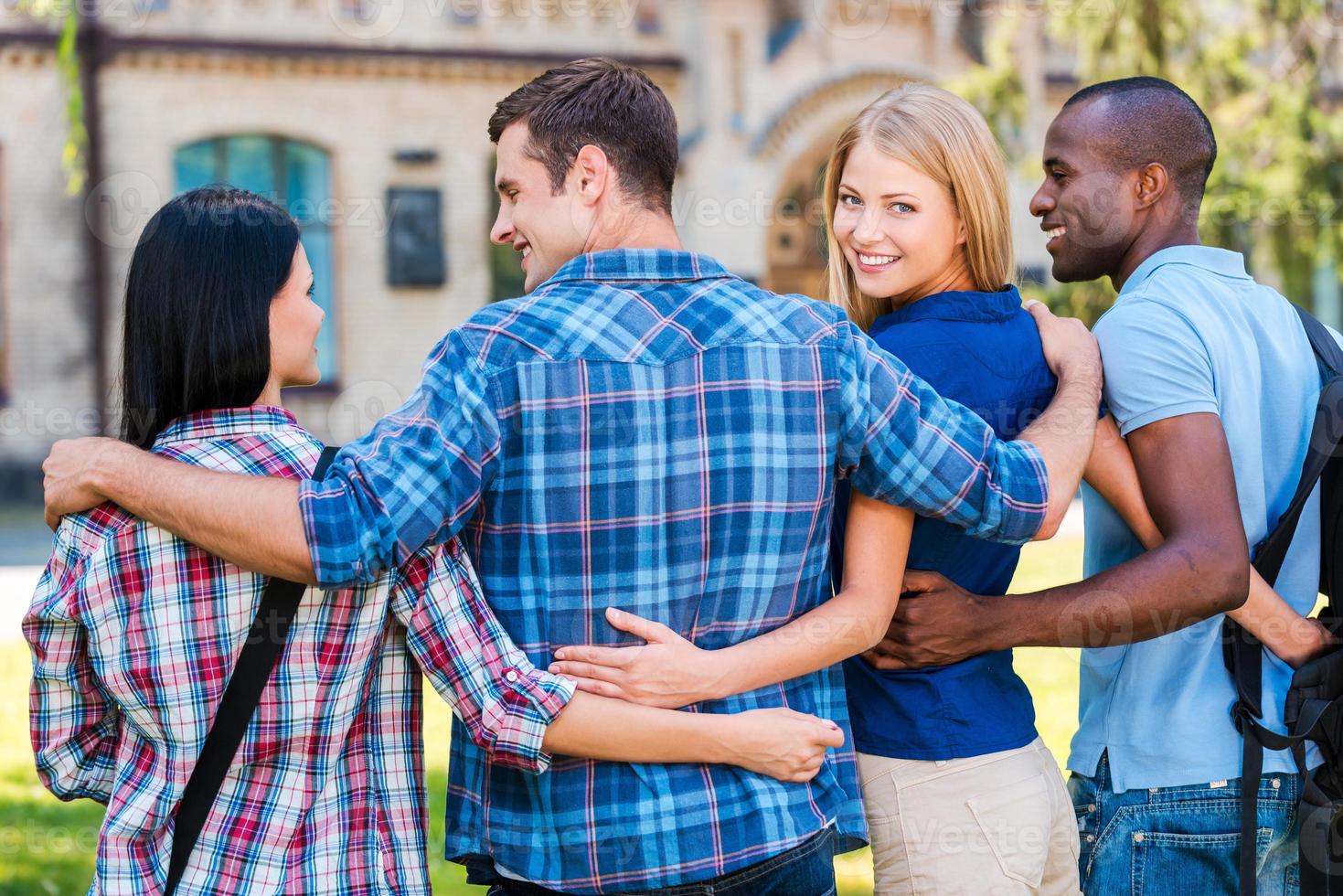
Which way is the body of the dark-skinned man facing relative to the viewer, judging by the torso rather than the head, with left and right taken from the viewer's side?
facing away from the viewer and to the left of the viewer

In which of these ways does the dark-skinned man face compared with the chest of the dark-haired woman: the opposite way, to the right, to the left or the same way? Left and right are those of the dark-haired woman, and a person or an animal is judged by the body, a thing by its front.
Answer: the same way

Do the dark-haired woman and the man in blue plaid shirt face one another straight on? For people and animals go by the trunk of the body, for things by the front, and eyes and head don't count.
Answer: no

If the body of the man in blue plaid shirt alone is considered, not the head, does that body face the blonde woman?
no

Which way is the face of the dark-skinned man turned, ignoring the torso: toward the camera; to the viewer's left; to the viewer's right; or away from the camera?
to the viewer's left

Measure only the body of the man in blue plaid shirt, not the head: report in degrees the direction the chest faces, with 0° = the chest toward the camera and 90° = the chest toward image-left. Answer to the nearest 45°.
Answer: approximately 180°

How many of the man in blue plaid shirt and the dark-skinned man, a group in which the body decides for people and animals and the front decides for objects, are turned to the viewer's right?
0

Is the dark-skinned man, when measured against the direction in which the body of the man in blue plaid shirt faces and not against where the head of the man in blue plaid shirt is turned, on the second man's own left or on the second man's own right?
on the second man's own right

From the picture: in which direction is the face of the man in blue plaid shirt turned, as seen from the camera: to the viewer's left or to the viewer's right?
to the viewer's left

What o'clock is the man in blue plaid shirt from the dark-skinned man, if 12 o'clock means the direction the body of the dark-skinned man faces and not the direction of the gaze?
The man in blue plaid shirt is roughly at 9 o'clock from the dark-skinned man.

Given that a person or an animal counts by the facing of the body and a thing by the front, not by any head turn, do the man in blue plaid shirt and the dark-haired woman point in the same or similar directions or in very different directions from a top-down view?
same or similar directions

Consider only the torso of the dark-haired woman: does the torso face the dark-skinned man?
no

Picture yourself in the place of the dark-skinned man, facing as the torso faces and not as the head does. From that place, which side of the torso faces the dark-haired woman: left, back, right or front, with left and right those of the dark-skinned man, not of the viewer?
left

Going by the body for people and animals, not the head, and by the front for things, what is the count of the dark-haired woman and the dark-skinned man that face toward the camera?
0

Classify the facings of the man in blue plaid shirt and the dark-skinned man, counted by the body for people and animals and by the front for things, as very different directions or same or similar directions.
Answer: same or similar directions

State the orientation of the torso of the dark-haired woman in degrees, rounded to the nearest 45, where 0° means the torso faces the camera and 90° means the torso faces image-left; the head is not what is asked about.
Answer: approximately 180°

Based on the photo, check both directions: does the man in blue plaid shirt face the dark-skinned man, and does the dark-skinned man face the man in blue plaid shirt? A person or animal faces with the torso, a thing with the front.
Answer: no
